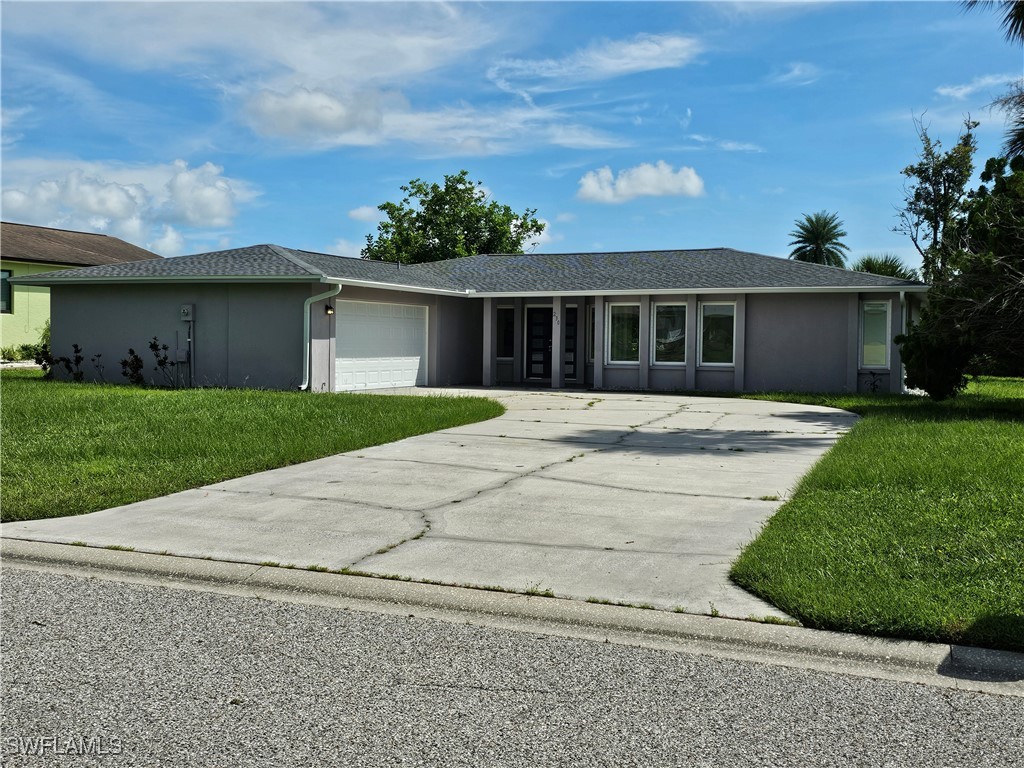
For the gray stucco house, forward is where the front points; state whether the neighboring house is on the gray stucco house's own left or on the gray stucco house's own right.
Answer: on the gray stucco house's own right

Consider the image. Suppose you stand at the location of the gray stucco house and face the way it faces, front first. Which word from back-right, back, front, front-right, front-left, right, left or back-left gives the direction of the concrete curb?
front

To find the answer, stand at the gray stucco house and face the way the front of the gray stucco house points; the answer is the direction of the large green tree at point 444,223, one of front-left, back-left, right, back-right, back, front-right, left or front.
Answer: back

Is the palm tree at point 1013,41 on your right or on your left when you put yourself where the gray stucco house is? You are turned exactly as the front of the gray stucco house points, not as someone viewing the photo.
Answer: on your left

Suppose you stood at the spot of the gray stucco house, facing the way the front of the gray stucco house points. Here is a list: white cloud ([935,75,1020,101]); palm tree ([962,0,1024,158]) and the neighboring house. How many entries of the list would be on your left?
2

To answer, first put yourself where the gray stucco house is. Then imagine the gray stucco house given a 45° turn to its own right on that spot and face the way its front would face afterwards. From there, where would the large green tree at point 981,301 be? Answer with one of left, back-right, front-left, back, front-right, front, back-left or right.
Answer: left

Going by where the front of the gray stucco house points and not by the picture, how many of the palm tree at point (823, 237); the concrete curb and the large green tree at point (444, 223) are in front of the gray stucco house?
1

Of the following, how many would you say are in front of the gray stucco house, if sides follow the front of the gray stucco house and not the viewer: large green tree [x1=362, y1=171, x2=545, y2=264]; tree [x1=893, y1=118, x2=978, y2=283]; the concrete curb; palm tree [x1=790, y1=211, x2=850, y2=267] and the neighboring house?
1

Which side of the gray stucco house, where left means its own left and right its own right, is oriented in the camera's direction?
front

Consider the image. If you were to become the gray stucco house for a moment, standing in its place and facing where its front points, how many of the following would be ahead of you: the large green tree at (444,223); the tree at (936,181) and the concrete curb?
1

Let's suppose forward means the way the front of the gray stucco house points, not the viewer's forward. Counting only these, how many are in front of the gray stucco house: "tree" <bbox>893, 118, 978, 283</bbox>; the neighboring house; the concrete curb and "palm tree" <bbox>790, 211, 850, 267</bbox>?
1
